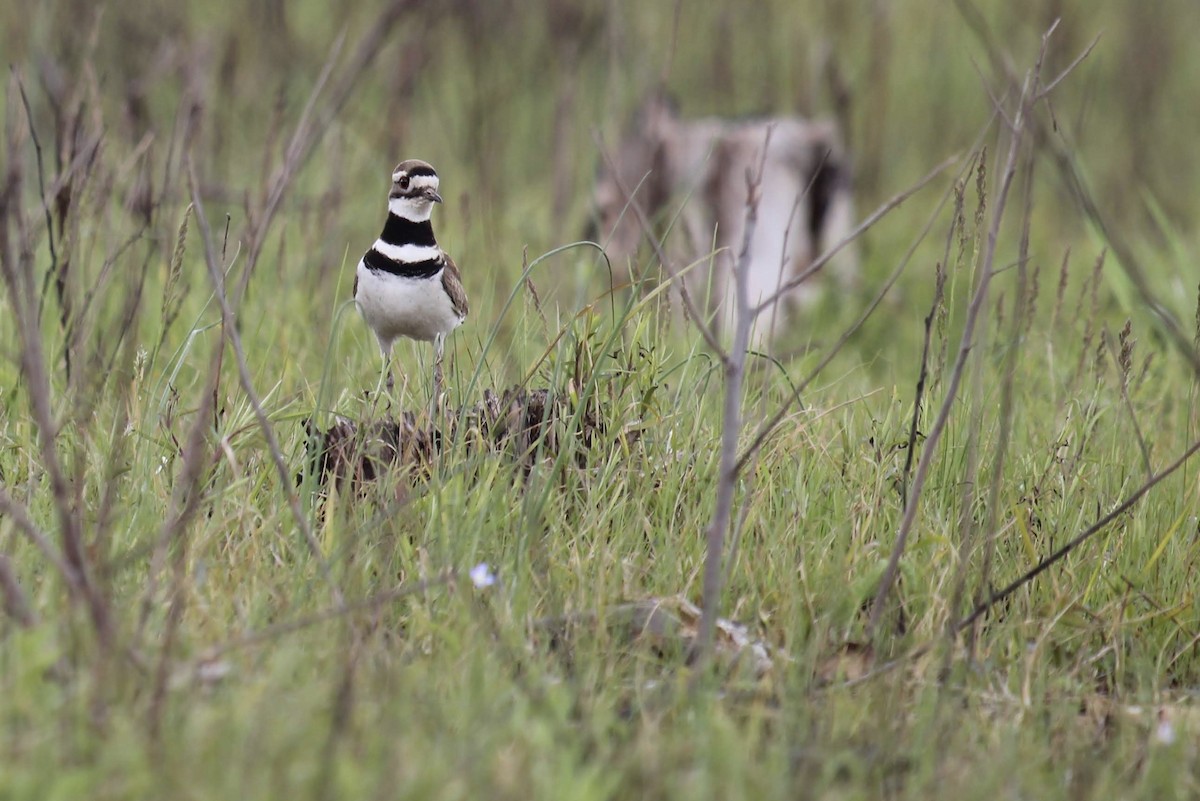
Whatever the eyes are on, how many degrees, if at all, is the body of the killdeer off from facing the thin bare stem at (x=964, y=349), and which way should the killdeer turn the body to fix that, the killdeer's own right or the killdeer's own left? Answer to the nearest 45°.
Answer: approximately 45° to the killdeer's own left

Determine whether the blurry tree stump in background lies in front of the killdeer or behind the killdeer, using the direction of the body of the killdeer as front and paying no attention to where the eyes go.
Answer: behind

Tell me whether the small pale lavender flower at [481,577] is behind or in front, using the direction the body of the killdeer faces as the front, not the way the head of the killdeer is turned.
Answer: in front

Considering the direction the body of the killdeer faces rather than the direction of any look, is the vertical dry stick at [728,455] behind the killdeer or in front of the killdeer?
in front

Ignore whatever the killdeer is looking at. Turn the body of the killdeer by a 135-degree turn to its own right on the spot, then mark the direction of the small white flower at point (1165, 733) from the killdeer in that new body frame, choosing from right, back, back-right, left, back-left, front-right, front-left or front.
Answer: back

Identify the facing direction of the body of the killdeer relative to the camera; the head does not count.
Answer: toward the camera

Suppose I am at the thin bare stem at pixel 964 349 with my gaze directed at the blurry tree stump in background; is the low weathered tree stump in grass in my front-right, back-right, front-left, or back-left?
front-left
